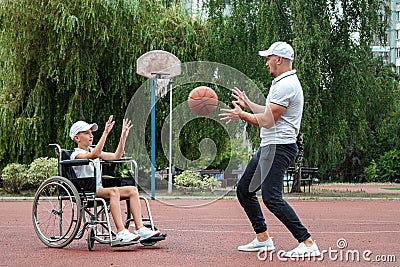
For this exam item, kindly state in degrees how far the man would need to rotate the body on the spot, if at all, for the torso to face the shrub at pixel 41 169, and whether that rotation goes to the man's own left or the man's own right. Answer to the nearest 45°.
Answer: approximately 45° to the man's own right

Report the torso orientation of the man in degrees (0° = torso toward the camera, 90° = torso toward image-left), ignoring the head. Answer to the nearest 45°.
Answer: approximately 90°

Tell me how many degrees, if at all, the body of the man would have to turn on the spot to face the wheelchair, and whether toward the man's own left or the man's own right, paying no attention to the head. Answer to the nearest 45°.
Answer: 0° — they already face it

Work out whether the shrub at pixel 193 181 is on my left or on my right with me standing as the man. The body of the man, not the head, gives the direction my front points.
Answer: on my right

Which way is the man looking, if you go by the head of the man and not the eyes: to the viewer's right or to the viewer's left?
to the viewer's left

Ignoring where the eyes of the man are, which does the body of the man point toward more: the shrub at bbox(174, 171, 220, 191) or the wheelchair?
the wheelchair
